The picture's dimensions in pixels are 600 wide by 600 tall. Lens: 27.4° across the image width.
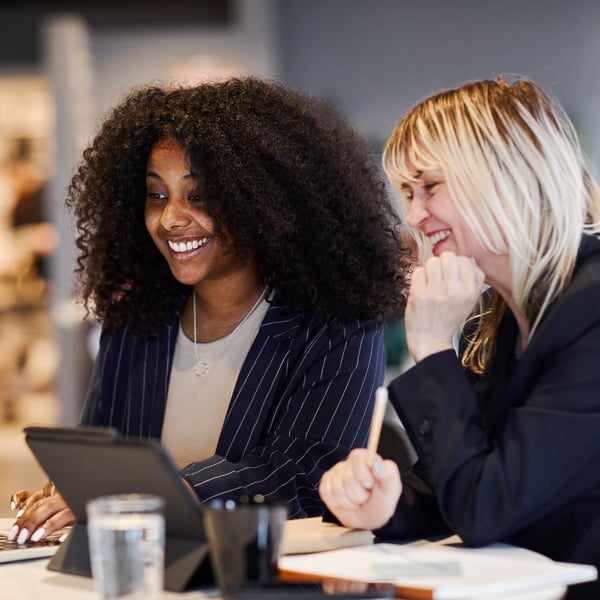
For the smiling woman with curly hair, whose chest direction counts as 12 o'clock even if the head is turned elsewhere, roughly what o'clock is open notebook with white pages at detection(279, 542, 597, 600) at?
The open notebook with white pages is roughly at 10 o'clock from the smiling woman with curly hair.

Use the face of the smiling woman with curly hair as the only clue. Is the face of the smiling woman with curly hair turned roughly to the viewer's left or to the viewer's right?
to the viewer's left

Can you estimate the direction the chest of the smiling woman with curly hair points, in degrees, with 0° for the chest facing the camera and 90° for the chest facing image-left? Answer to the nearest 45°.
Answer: approximately 45°
